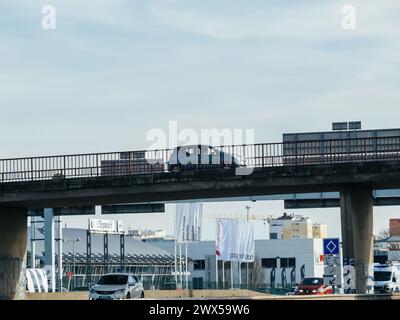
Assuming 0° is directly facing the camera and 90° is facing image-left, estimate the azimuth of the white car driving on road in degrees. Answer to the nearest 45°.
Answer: approximately 45°

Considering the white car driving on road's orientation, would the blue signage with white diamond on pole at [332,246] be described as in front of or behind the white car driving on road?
behind
